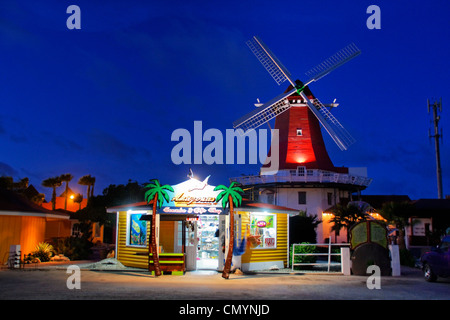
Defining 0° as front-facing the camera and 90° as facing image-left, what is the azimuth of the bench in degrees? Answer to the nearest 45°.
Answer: approximately 0°

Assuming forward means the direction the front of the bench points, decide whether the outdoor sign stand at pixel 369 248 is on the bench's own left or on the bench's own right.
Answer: on the bench's own left

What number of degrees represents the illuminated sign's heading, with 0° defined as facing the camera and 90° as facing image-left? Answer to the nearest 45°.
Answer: approximately 0°

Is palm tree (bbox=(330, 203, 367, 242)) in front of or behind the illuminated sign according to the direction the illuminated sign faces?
behind

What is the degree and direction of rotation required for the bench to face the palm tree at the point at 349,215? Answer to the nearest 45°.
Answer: approximately 135° to its left

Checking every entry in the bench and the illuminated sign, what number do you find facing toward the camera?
2

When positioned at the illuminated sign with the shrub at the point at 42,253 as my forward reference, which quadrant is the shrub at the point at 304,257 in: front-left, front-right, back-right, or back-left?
back-right

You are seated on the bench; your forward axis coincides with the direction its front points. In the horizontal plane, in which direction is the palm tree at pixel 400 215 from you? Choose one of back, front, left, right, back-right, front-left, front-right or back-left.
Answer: back-left
